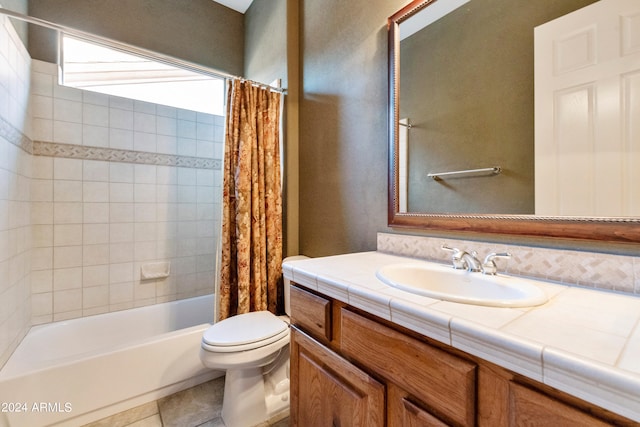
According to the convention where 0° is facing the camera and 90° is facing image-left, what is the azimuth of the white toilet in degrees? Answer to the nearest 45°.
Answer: approximately 45°

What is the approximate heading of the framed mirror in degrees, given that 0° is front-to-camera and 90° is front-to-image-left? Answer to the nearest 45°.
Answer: approximately 45°

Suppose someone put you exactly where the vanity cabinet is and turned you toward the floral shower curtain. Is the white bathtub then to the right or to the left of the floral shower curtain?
left
